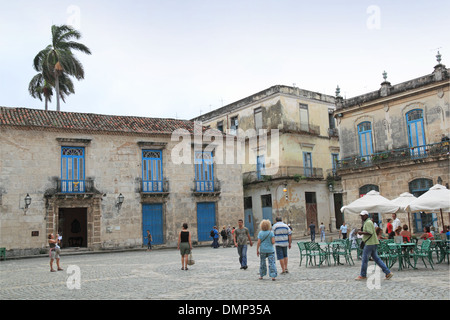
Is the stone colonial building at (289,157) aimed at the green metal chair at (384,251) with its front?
yes

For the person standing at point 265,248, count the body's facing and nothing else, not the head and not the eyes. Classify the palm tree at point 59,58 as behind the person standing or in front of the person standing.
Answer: in front

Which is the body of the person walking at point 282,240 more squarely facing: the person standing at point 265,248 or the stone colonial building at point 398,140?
the stone colonial building

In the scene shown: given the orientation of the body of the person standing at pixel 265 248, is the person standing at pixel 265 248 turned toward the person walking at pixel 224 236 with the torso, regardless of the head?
yes

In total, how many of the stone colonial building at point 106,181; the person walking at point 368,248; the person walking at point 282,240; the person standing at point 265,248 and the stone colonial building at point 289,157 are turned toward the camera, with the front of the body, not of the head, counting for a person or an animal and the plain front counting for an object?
2

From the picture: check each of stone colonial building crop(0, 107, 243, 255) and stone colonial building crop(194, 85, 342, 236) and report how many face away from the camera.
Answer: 0

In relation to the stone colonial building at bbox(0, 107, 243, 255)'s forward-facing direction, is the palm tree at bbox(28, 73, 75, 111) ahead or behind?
behind

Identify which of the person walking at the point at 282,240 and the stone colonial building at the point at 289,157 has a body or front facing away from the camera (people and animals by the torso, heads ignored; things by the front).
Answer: the person walking

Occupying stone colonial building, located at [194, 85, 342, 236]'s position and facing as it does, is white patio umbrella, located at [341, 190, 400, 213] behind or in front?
in front

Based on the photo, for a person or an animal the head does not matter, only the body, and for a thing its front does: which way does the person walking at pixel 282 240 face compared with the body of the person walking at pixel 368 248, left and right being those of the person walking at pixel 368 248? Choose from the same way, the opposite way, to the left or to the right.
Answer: to the right

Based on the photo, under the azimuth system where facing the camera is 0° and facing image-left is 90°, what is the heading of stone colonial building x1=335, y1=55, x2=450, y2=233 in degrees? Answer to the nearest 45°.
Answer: approximately 45°

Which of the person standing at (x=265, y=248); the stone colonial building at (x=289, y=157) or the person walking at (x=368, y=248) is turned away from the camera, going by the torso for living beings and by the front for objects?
the person standing at (x=265, y=248)
